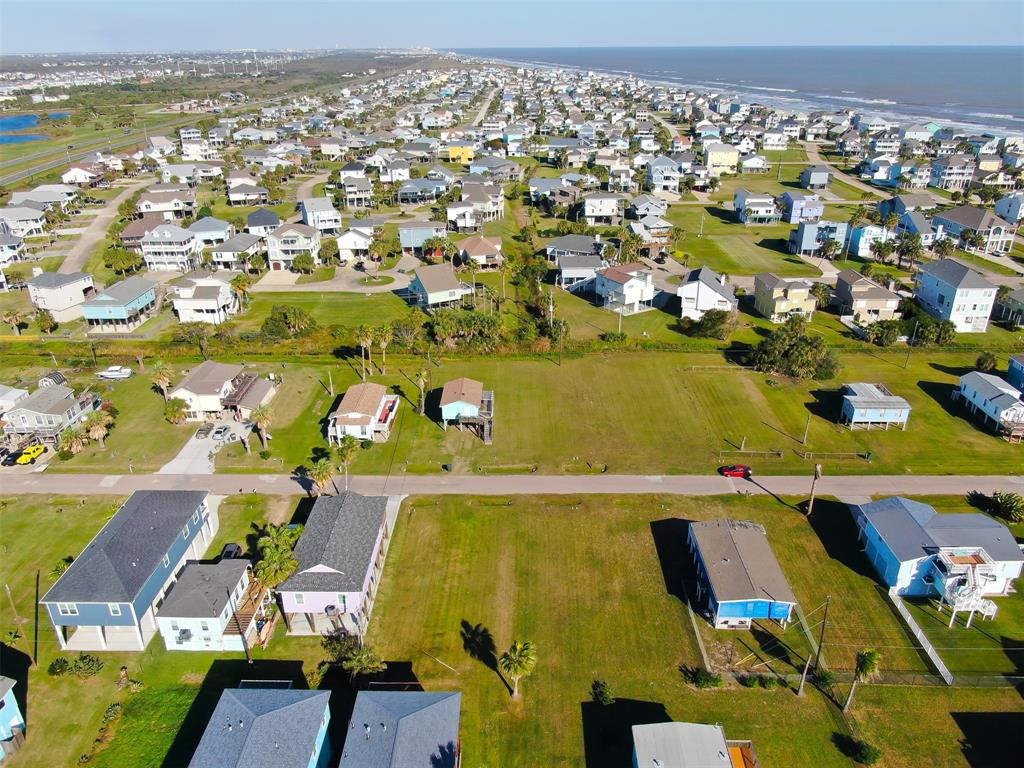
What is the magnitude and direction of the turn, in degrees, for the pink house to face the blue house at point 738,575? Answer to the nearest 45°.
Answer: approximately 90° to its right

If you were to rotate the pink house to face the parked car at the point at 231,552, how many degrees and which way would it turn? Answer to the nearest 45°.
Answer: approximately 45° to its left

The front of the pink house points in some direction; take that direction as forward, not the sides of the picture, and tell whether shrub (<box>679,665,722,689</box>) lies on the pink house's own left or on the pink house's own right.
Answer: on the pink house's own right

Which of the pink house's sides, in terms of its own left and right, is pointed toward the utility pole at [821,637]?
right

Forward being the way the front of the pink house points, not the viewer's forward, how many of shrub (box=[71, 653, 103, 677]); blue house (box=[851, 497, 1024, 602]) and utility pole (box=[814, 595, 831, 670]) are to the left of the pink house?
1

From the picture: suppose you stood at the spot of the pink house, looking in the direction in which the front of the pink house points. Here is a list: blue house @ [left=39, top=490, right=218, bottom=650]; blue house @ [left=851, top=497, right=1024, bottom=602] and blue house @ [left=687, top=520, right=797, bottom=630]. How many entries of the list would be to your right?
2

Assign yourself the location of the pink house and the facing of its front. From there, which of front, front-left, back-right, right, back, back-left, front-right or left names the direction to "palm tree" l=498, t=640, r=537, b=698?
back-right

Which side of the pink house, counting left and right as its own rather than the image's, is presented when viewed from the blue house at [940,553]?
right

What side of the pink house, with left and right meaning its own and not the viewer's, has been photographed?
back

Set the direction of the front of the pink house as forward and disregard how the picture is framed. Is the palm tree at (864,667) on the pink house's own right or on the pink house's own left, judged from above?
on the pink house's own right

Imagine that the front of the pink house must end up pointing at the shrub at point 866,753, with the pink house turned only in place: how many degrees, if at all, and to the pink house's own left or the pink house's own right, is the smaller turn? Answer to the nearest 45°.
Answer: approximately 135° to the pink house's own right

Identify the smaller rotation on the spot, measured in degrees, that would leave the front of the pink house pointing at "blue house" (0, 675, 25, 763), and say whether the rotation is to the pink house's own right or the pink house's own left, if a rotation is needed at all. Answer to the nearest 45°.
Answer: approximately 90° to the pink house's own left

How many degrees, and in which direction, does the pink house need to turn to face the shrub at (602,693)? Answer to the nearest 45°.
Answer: approximately 135° to its right
